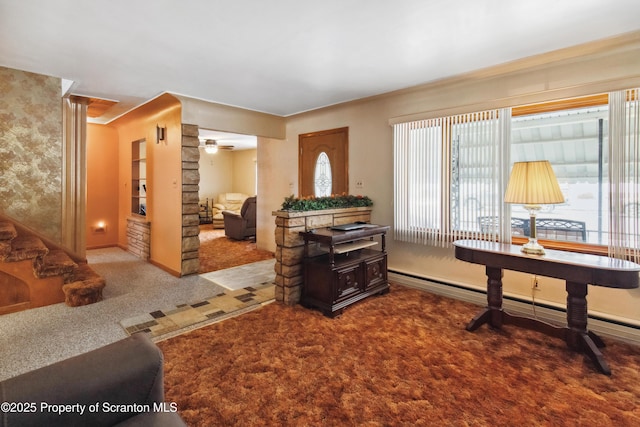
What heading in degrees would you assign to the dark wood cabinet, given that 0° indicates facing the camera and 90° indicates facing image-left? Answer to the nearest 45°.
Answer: approximately 315°

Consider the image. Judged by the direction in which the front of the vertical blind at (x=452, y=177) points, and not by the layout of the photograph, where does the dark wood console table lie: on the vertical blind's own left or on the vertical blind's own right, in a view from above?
on the vertical blind's own left

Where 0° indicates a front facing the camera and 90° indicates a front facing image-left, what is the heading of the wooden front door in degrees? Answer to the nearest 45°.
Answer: approximately 45°

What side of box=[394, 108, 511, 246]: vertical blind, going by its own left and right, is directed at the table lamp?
left

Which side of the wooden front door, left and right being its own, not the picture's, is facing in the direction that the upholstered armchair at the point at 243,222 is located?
right

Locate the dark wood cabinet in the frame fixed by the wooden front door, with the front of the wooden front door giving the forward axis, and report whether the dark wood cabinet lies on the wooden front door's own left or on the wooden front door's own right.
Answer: on the wooden front door's own left

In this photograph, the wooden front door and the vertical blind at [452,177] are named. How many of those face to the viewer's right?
0

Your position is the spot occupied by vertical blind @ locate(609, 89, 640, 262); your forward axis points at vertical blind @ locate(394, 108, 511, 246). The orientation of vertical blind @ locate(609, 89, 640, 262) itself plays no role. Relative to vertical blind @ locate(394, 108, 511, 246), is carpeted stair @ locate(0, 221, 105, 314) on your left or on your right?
left

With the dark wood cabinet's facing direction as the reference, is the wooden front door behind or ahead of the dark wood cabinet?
behind

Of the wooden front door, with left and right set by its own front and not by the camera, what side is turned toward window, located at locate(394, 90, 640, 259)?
left

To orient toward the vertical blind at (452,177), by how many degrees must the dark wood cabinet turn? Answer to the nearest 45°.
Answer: approximately 45° to its left

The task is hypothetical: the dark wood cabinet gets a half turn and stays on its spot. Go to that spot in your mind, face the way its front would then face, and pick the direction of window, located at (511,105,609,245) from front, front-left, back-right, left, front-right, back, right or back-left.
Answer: back-right
